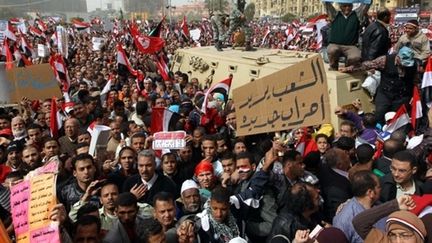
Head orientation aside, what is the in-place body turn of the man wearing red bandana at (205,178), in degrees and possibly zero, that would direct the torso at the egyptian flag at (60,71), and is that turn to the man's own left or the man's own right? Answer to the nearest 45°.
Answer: approximately 135° to the man's own right

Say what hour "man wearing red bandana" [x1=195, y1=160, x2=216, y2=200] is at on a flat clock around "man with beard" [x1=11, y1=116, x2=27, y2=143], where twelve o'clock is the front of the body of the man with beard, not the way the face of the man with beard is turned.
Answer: The man wearing red bandana is roughly at 11 o'clock from the man with beard.

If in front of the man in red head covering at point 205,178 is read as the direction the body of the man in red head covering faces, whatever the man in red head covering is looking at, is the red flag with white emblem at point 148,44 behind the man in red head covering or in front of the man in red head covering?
behind

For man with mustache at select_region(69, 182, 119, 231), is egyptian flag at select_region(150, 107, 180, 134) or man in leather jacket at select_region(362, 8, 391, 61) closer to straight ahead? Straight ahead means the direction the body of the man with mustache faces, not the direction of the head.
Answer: the man in leather jacket

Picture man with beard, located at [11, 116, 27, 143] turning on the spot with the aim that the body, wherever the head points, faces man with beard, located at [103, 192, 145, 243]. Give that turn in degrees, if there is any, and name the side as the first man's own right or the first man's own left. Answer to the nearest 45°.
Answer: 0° — they already face them

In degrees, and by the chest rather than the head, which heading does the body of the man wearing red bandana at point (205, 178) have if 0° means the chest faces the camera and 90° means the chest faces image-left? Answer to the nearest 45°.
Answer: approximately 0°

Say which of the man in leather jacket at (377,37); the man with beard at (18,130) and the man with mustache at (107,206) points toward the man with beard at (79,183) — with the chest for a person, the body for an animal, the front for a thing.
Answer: the man with beard at (18,130)
